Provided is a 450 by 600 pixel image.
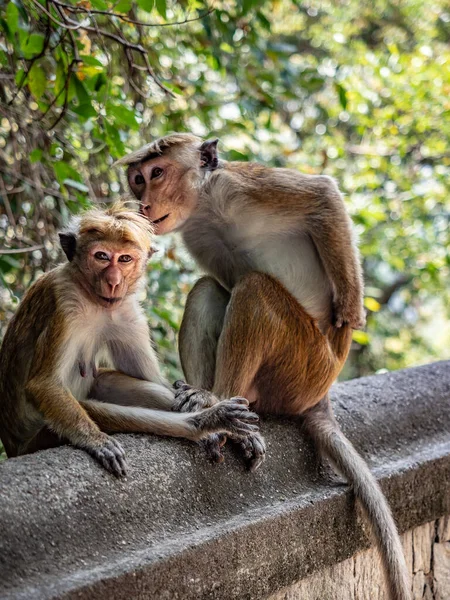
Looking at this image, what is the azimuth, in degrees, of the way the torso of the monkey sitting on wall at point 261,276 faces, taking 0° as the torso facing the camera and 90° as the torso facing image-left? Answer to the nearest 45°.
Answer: approximately 45°

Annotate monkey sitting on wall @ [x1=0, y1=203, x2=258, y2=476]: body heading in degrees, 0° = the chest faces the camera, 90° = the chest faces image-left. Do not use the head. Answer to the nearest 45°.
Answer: approximately 315°

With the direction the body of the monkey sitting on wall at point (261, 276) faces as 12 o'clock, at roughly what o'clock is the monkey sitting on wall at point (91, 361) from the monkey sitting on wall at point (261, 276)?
the monkey sitting on wall at point (91, 361) is roughly at 12 o'clock from the monkey sitting on wall at point (261, 276).
